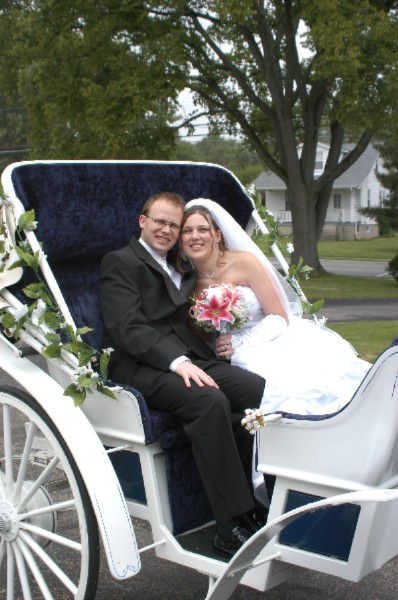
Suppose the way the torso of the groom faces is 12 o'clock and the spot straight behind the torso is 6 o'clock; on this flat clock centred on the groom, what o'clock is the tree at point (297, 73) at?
The tree is roughly at 8 o'clock from the groom.

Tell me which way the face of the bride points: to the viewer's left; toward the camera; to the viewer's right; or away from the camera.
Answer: toward the camera

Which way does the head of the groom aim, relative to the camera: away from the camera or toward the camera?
toward the camera

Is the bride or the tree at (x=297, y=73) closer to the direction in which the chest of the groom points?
the bride

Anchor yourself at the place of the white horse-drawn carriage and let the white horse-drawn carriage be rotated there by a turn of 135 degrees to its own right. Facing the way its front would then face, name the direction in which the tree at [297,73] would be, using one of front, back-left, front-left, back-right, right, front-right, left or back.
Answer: right

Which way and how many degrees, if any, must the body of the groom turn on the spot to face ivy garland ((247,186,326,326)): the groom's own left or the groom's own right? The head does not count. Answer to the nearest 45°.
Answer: approximately 90° to the groom's own left

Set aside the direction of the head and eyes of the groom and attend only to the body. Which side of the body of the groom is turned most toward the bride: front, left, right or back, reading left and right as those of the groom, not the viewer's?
left

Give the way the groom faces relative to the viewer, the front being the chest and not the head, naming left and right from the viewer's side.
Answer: facing the viewer and to the right of the viewer

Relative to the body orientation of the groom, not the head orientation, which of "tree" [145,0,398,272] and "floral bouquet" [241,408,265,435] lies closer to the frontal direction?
the floral bouquet
